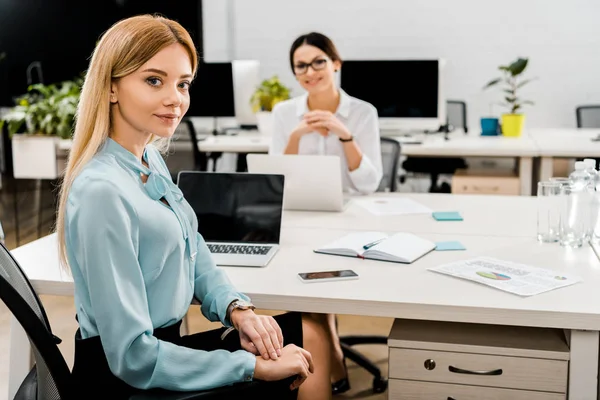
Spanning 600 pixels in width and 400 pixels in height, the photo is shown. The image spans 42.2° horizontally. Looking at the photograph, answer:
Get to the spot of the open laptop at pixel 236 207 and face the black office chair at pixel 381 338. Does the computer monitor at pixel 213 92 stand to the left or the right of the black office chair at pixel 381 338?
left

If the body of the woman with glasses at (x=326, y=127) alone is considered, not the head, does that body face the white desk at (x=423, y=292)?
yes

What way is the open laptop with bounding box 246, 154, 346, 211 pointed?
away from the camera

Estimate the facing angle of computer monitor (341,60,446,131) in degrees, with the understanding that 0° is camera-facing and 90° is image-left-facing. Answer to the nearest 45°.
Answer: approximately 0°

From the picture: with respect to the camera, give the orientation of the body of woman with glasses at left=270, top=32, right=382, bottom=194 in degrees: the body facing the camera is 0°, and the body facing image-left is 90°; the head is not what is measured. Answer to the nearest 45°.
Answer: approximately 0°

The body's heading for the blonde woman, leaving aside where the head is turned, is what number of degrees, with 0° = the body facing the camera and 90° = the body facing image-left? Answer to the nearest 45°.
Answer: approximately 315°

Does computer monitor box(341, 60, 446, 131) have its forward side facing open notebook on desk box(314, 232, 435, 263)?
yes

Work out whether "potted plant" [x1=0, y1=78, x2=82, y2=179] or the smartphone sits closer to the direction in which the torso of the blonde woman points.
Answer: the smartphone
